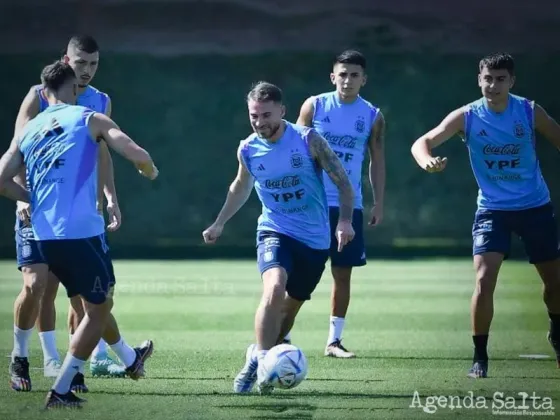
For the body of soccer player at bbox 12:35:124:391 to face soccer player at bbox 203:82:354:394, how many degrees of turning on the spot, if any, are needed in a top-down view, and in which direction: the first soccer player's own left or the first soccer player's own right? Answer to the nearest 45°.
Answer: approximately 45° to the first soccer player's own left

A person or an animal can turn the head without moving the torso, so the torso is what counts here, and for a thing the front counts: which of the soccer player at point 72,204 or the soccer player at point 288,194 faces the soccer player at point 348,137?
the soccer player at point 72,204

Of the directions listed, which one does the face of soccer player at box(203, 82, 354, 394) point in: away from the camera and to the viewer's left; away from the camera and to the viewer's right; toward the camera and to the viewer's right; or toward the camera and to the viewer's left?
toward the camera and to the viewer's left

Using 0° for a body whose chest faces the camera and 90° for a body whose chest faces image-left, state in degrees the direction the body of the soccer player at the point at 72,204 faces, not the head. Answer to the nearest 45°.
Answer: approximately 225°

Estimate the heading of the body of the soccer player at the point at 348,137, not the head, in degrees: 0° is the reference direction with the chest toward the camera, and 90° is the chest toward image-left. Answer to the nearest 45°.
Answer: approximately 0°

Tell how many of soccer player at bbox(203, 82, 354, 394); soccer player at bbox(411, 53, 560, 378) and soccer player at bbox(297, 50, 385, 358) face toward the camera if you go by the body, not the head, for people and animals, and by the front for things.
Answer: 3

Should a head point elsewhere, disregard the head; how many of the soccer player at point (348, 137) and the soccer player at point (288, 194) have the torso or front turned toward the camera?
2

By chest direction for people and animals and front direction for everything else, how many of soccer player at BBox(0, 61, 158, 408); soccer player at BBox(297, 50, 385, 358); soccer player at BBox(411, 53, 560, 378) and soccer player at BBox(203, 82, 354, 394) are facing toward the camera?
3

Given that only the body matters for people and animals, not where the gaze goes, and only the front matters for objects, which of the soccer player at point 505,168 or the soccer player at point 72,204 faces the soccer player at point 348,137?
the soccer player at point 72,204

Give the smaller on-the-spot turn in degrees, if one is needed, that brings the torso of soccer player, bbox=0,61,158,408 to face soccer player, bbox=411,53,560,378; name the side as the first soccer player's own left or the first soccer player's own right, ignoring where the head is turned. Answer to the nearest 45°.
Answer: approximately 45° to the first soccer player's own right

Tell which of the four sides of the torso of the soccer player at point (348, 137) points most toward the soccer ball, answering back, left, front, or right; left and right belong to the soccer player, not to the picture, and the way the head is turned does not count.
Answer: front
